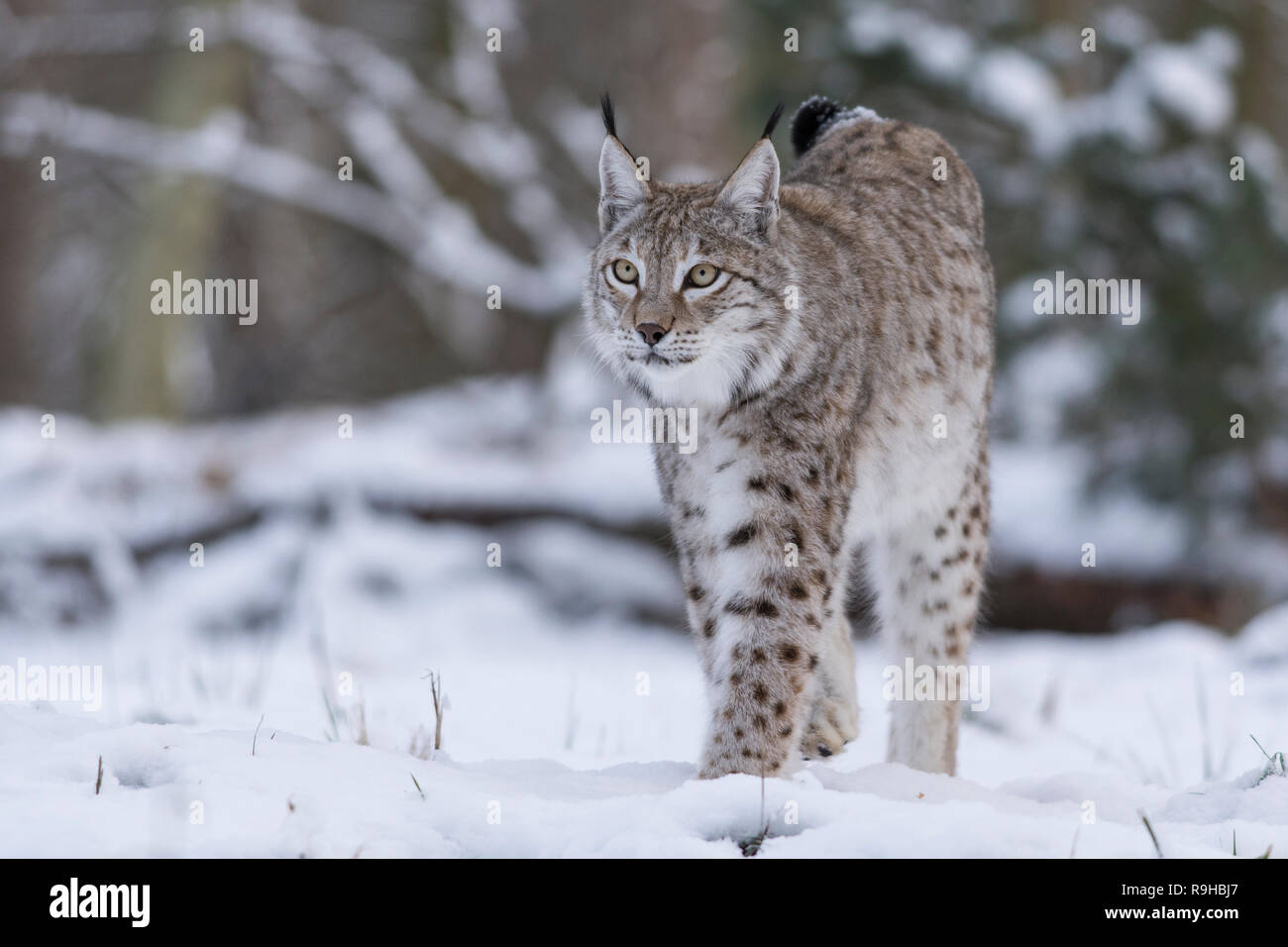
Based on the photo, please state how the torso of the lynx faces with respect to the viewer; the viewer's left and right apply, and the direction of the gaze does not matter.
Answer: facing the viewer and to the left of the viewer
